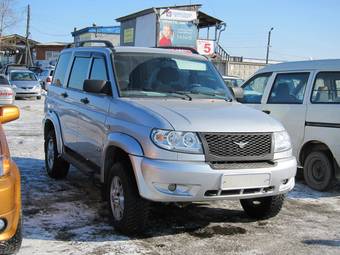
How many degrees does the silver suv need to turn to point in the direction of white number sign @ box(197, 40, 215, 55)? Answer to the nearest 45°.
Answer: approximately 135° to its left

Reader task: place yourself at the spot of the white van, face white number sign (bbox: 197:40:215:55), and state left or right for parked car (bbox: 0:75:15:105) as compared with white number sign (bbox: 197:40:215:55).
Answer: left

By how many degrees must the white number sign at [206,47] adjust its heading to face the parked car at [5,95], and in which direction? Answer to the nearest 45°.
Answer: approximately 45° to its right

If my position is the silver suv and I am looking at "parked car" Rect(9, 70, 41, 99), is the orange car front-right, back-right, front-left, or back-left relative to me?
back-left

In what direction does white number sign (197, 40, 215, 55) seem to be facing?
toward the camera

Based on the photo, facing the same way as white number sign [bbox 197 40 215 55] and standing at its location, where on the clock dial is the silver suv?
The silver suv is roughly at 12 o'clock from the white number sign.

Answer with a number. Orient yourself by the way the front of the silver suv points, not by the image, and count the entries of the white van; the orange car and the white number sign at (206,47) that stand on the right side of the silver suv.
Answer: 1

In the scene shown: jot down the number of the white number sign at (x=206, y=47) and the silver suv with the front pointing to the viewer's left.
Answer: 0

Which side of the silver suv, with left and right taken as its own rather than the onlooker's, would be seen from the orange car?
right

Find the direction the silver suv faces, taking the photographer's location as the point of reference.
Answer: facing the viewer and to the right of the viewer

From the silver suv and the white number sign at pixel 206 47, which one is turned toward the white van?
the white number sign

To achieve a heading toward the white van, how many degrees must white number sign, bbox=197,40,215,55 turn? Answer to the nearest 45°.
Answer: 0° — it already faces it

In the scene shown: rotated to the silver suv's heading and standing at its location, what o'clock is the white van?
The white van is roughly at 9 o'clock from the silver suv.

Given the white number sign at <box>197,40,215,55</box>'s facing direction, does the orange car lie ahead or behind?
ahead
